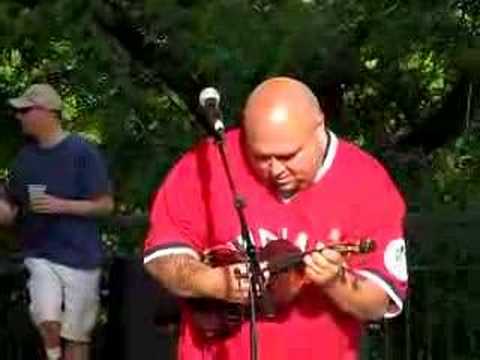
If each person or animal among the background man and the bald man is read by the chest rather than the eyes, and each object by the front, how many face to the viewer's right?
0

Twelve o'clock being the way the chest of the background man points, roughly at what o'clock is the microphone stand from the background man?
The microphone stand is roughly at 10 o'clock from the background man.

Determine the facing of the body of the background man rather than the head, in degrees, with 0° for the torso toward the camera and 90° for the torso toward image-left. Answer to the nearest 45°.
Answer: approximately 45°

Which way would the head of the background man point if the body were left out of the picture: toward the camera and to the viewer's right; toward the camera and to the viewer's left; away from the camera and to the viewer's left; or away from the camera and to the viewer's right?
toward the camera and to the viewer's left

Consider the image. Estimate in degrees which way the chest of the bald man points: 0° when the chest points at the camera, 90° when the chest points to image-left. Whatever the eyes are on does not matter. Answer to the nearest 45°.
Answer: approximately 0°

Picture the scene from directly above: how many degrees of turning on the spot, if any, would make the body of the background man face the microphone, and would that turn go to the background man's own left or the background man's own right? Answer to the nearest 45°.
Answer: approximately 45° to the background man's own left
